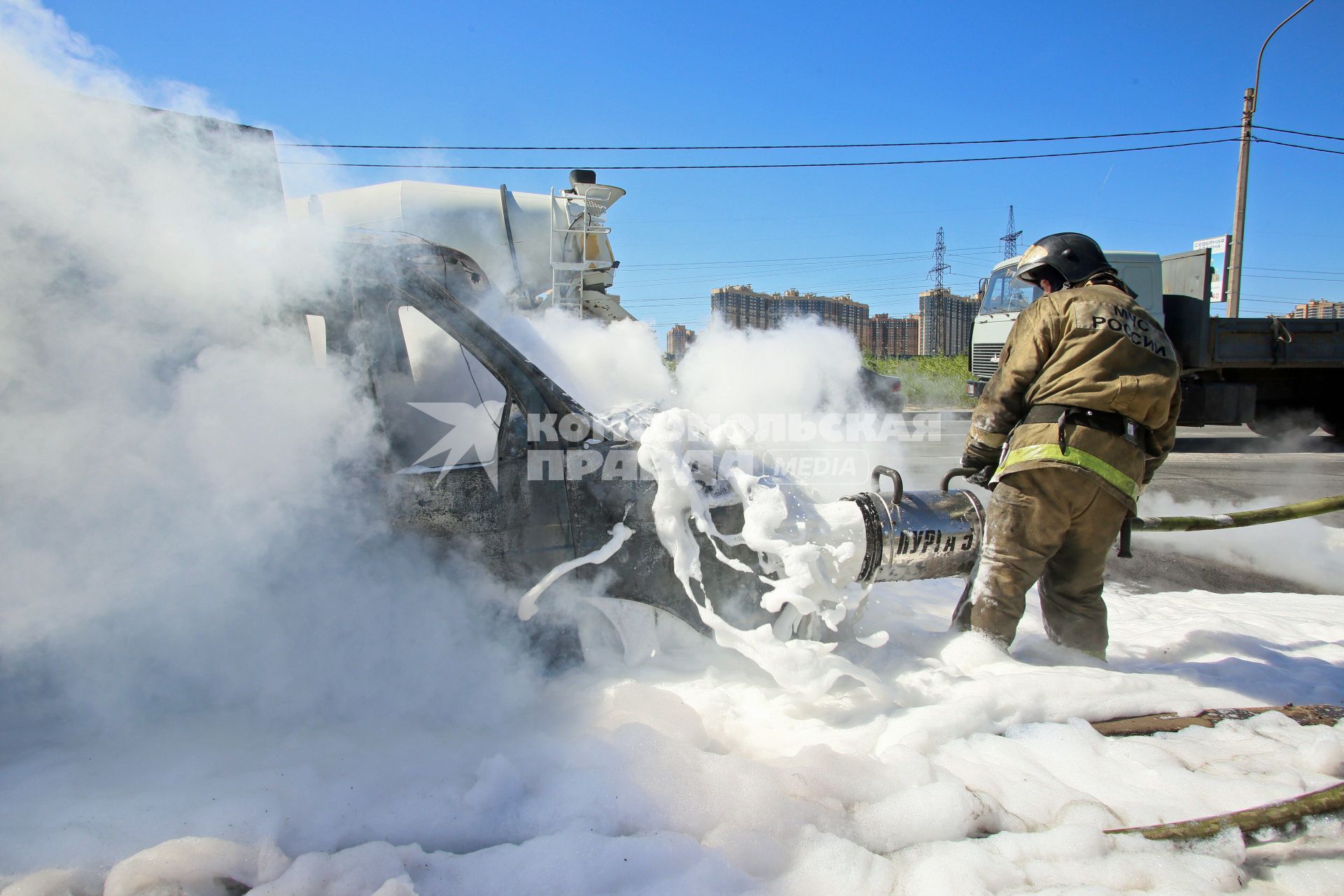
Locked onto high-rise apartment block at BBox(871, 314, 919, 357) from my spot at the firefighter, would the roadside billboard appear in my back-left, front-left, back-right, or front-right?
front-right

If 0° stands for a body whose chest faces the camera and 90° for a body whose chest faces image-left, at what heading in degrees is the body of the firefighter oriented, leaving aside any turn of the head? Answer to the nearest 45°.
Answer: approximately 135°

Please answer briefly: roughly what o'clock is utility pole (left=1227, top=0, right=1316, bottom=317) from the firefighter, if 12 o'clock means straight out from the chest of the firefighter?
The utility pole is roughly at 2 o'clock from the firefighter.

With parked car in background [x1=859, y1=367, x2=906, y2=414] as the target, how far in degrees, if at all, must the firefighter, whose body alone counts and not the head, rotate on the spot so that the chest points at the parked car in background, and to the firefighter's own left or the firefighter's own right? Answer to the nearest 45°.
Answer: approximately 45° to the firefighter's own right

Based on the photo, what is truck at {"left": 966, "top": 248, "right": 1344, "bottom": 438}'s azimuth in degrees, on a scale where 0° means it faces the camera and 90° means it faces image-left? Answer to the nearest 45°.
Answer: approximately 45°

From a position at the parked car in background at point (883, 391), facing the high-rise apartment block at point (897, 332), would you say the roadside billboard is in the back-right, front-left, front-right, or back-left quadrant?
front-right

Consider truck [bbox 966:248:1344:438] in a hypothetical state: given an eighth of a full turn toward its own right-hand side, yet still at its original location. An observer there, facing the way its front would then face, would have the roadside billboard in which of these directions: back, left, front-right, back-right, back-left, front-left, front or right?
right

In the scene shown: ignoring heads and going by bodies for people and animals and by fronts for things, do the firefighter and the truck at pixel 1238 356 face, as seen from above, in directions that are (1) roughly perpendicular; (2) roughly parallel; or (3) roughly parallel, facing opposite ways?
roughly perpendicular

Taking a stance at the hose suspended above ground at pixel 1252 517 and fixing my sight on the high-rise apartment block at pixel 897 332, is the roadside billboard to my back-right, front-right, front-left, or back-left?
front-right

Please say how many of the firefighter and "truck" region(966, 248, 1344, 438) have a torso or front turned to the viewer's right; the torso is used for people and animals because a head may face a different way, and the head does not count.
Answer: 0

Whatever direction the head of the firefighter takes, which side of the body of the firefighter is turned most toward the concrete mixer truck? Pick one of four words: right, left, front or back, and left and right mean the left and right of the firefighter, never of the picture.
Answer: front

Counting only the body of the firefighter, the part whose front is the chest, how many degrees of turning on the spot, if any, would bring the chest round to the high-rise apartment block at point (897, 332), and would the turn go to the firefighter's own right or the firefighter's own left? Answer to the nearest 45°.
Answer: approximately 45° to the firefighter's own right

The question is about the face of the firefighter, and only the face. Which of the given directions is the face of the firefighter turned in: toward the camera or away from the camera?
away from the camera

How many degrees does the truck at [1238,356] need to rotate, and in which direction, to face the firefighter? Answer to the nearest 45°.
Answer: approximately 45° to its left

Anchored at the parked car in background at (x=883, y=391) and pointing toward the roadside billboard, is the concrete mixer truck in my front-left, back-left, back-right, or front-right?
back-right

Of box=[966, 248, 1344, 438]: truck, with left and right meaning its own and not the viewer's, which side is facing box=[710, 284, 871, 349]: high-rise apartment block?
right
